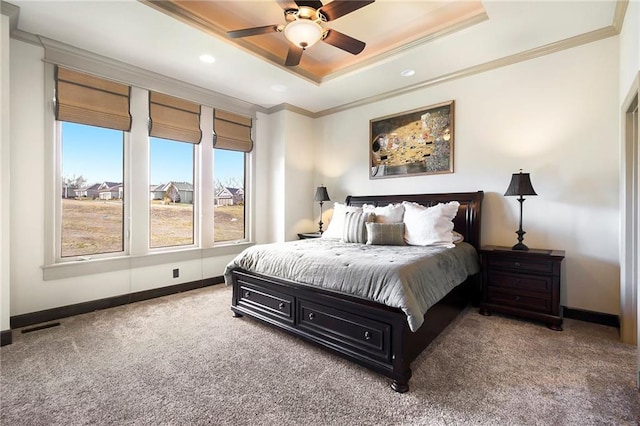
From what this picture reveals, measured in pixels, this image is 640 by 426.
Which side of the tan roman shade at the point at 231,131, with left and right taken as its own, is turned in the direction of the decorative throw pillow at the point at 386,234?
front

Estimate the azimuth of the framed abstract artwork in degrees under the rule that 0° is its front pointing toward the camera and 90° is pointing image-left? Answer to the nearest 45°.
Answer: approximately 45°

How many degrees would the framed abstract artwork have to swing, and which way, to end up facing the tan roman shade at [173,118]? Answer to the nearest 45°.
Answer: approximately 45° to its right

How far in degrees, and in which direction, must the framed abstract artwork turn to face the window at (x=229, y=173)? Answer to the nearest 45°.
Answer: approximately 45° to its right

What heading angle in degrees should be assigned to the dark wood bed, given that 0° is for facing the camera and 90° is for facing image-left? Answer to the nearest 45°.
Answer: approximately 45°

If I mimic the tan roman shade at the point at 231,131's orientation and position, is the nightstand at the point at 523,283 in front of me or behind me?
in front

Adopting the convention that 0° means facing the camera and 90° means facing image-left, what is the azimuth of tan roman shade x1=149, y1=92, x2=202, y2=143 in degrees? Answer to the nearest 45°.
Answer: approximately 315°

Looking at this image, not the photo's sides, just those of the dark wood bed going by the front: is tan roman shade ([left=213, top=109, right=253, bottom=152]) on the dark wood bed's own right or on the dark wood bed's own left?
on the dark wood bed's own right

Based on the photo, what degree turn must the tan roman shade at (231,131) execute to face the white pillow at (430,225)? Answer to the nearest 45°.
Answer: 0° — it already faces it

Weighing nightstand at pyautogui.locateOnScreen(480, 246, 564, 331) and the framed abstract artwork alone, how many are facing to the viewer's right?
0

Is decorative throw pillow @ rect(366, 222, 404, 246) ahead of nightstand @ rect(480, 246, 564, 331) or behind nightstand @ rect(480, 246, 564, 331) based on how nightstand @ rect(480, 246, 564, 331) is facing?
ahead

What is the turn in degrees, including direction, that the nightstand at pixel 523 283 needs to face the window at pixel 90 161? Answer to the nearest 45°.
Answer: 0° — it already faces it
